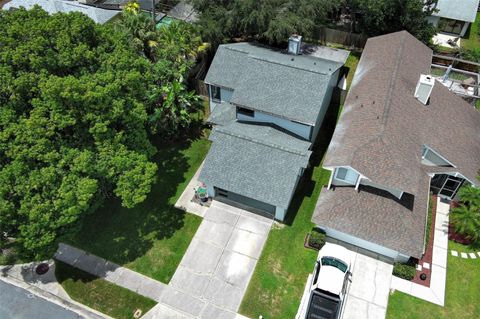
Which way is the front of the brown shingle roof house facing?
toward the camera

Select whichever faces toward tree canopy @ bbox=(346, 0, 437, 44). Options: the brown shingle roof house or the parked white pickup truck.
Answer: the parked white pickup truck

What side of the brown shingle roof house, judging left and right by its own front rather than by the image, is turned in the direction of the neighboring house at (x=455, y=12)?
back

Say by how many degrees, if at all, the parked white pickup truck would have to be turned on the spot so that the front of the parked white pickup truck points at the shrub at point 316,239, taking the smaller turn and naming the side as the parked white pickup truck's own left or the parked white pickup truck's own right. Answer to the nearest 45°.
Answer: approximately 45° to the parked white pickup truck's own left

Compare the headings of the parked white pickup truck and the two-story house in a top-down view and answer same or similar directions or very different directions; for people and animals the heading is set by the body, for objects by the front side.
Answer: very different directions

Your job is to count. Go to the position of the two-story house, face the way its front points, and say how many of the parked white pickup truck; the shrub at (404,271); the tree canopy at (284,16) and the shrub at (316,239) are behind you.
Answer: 1

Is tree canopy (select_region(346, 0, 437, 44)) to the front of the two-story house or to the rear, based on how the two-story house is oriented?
to the rear

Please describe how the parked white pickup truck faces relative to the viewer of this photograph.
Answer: facing away from the viewer

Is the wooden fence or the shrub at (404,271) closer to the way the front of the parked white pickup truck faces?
the wooden fence

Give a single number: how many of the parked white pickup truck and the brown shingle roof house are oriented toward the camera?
1

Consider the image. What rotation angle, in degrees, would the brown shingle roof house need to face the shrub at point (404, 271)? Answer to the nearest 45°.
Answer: approximately 45° to its left

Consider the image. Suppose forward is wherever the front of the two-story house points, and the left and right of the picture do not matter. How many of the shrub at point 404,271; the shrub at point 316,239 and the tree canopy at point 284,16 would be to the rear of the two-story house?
1

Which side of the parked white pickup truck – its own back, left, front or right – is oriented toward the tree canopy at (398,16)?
front

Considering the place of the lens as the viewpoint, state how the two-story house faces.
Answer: facing the viewer

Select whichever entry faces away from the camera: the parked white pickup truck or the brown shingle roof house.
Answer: the parked white pickup truck

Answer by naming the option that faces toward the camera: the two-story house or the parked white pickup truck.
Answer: the two-story house

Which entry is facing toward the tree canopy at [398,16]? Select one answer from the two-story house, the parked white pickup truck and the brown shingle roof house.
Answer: the parked white pickup truck

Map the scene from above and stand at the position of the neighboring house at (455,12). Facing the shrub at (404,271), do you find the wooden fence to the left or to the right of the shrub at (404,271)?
right

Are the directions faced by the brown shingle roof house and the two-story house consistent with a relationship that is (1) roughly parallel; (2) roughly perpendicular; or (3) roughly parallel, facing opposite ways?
roughly parallel

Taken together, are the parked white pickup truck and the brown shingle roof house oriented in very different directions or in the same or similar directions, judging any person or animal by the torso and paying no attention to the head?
very different directions
